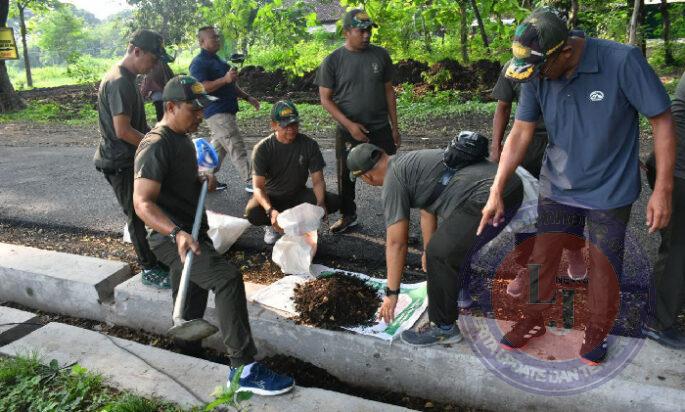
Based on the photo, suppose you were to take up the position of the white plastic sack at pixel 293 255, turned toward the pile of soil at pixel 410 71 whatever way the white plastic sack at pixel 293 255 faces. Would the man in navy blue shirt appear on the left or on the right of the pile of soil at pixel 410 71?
left

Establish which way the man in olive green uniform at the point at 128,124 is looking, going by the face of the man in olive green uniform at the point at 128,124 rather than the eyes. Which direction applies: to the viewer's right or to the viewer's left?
to the viewer's right

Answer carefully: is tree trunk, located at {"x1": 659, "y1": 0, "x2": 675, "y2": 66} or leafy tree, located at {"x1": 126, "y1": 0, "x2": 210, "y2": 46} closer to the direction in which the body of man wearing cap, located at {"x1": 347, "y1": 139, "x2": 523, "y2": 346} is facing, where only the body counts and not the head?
the leafy tree

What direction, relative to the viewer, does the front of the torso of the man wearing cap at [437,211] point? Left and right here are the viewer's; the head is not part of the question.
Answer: facing to the left of the viewer

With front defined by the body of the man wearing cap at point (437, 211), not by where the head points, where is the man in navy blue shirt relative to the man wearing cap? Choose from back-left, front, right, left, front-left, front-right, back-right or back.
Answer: front-right

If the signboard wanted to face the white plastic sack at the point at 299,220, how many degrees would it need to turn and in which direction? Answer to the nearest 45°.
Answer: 0° — it already faces it

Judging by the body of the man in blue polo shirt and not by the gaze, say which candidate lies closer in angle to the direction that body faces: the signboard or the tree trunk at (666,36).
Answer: the signboard

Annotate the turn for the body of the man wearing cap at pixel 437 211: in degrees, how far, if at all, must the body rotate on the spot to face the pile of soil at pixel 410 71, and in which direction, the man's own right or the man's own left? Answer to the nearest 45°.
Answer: approximately 90° to the man's own right

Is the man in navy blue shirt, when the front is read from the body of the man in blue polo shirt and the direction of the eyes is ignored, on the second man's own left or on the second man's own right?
on the second man's own right

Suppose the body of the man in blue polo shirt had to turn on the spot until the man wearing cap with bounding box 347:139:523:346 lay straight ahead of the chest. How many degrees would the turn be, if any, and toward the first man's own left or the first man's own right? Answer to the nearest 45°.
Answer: approximately 45° to the first man's own right

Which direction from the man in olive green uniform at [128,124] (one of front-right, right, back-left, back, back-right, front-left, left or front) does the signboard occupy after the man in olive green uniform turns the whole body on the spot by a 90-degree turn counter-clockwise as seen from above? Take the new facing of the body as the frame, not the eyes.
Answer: front

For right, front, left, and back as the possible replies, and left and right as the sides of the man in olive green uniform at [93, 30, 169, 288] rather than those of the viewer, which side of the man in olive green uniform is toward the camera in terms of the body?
right
